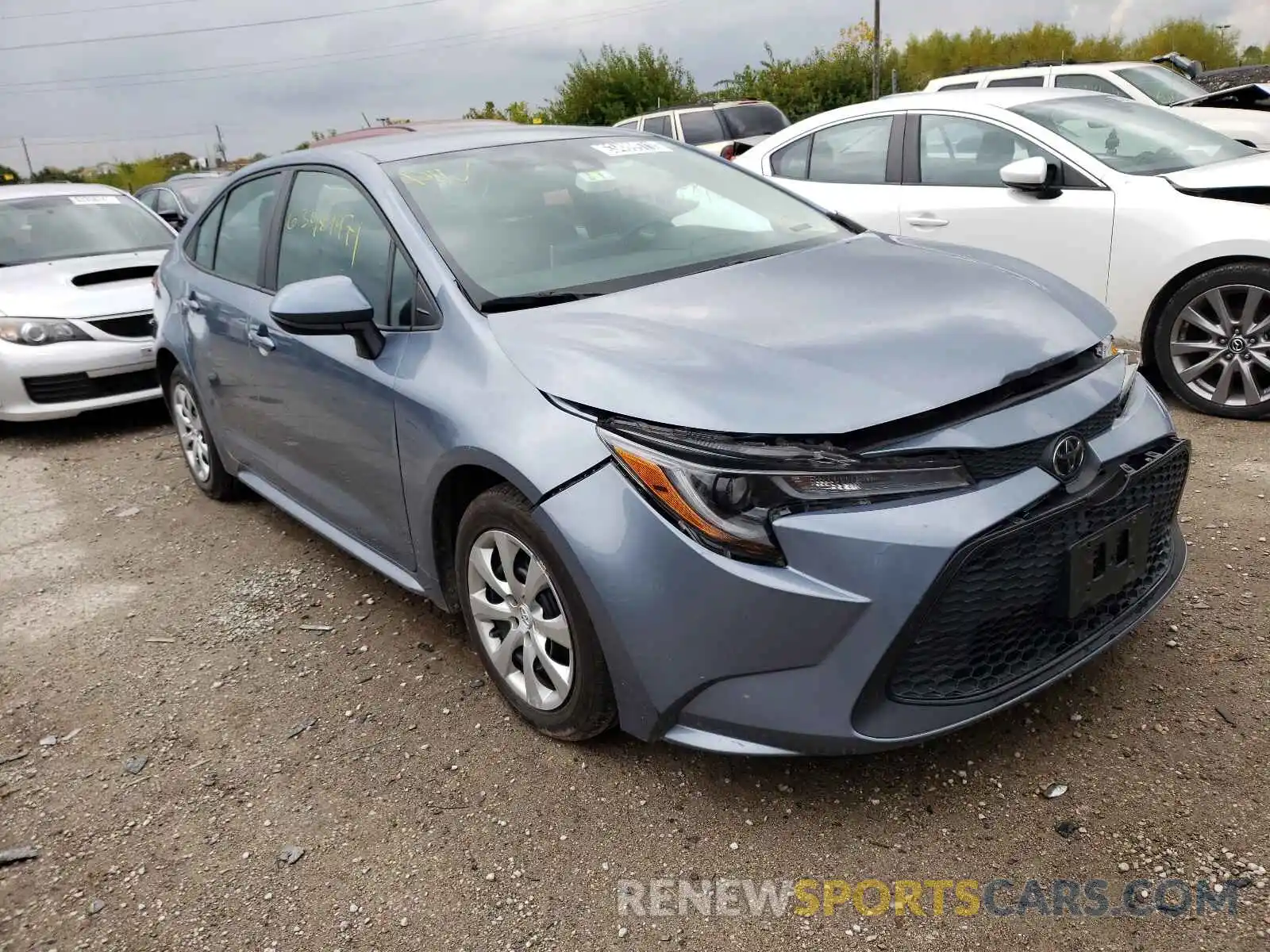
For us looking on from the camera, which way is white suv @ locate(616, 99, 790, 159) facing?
facing away from the viewer and to the left of the viewer

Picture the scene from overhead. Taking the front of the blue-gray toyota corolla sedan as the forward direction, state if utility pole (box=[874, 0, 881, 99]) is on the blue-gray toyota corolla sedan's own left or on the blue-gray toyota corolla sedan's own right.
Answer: on the blue-gray toyota corolla sedan's own left

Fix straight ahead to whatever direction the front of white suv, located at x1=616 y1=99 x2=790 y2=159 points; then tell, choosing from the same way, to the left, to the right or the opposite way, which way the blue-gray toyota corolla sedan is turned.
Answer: the opposite way

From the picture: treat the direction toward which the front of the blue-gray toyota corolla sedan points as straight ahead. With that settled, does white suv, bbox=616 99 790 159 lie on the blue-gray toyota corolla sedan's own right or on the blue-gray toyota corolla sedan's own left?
on the blue-gray toyota corolla sedan's own left

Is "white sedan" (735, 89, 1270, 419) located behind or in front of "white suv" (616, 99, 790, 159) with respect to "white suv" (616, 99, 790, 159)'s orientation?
behind

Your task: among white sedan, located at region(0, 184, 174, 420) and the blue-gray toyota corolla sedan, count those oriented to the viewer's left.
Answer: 0

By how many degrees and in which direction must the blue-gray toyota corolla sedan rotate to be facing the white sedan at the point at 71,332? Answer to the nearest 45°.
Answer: approximately 180°

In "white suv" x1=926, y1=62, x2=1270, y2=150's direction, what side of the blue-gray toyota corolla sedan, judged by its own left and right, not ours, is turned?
left
